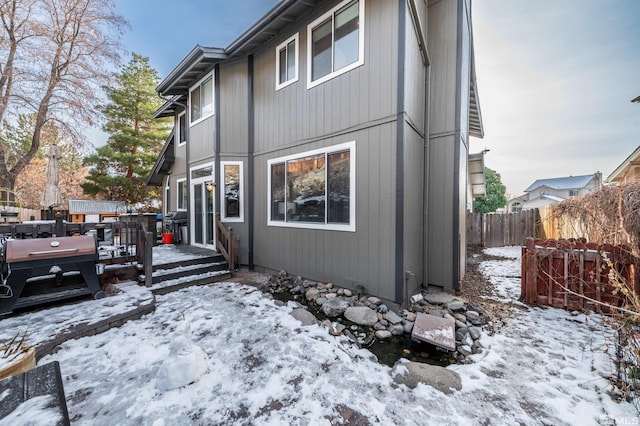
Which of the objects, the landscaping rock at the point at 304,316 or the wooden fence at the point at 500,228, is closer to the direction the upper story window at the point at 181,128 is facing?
the landscaping rock

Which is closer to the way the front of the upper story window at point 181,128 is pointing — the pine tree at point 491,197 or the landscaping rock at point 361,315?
the landscaping rock

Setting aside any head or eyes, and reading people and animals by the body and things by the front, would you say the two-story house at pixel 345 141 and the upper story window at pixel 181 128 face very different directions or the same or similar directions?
same or similar directions
